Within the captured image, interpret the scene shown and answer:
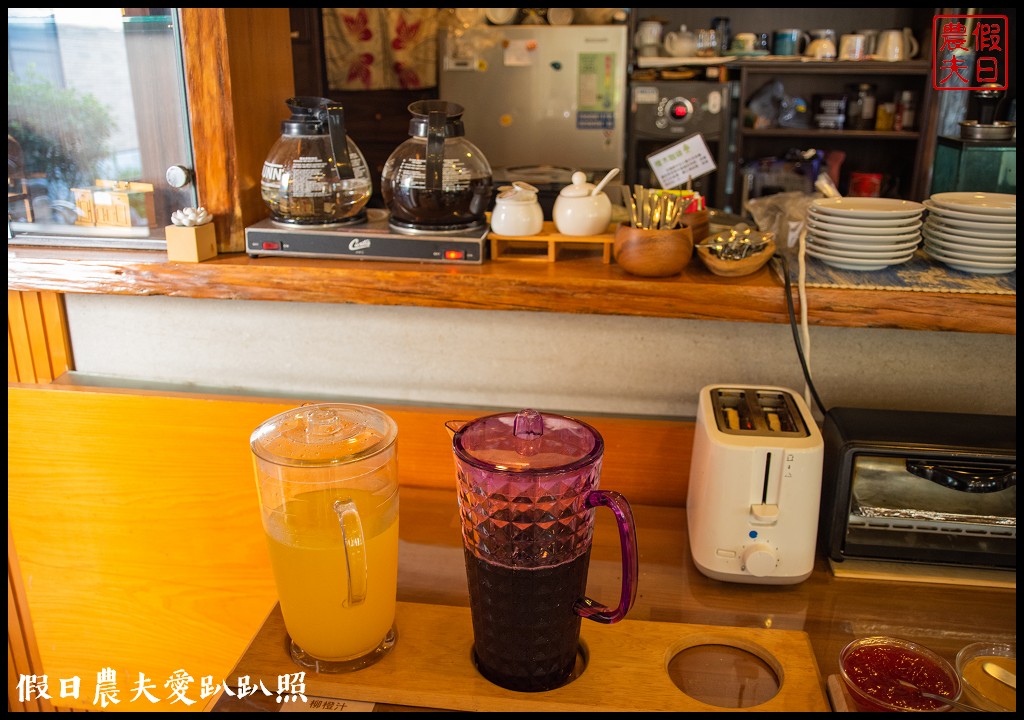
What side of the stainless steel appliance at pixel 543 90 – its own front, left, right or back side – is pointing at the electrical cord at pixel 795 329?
front

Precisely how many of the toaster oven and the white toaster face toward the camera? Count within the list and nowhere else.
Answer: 2

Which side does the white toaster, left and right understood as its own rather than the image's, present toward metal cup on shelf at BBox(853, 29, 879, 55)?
back

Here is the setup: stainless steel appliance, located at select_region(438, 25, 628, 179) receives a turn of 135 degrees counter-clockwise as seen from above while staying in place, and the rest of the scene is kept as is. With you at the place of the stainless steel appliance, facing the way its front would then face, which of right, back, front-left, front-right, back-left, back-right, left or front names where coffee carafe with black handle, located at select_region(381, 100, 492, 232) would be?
back-right

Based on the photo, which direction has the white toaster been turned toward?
toward the camera

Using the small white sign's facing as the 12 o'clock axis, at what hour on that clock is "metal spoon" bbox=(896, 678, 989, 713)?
The metal spoon is roughly at 11 o'clock from the small white sign.

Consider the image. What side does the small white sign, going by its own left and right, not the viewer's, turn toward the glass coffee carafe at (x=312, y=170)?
right

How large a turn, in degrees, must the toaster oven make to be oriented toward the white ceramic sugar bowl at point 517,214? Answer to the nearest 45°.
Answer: approximately 90° to its right

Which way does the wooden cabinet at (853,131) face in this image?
toward the camera
